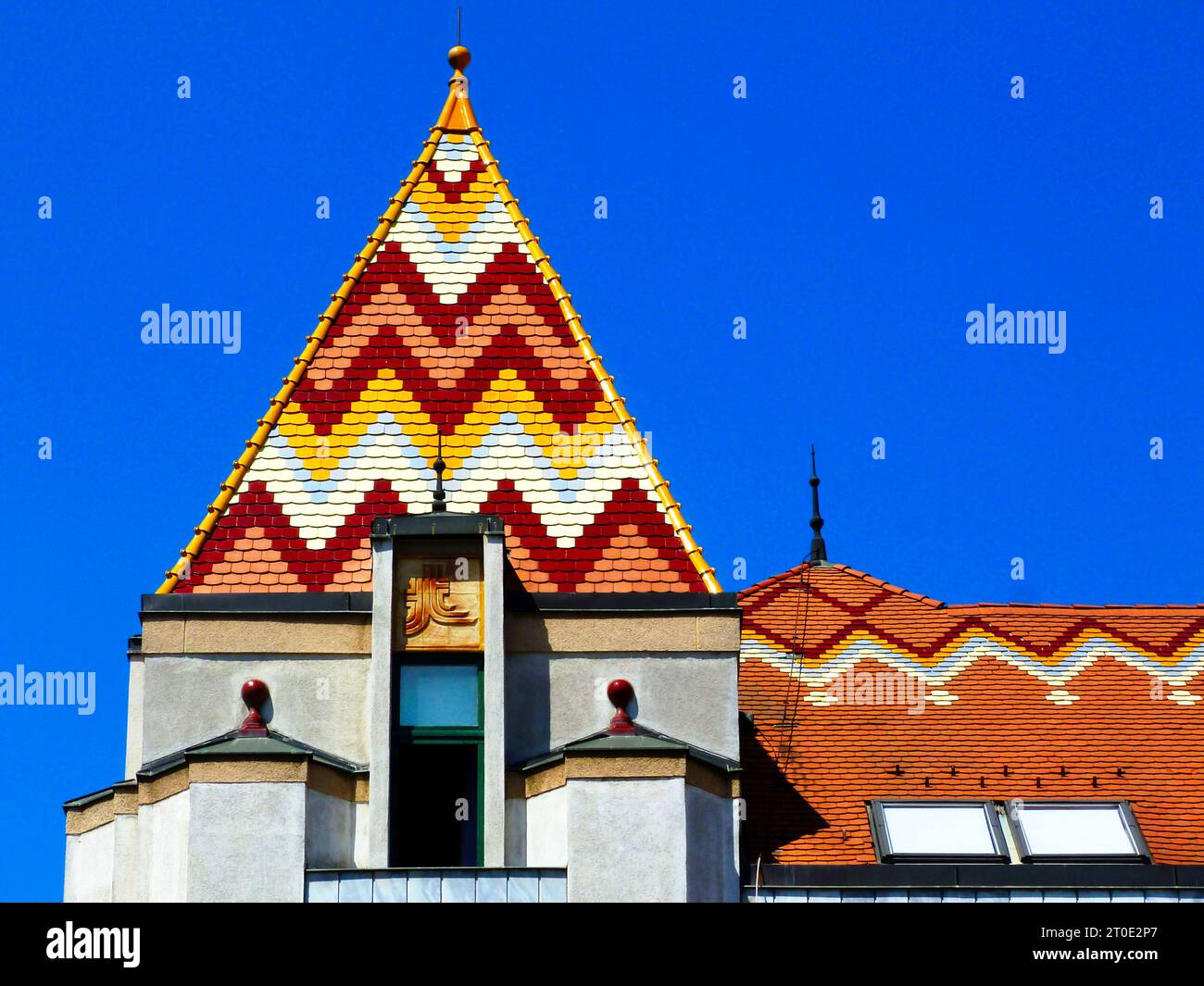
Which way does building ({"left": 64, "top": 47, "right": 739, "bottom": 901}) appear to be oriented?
toward the camera

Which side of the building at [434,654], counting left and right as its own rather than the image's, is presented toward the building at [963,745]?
left
